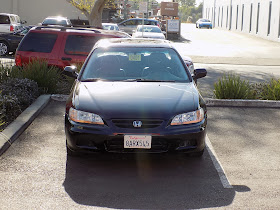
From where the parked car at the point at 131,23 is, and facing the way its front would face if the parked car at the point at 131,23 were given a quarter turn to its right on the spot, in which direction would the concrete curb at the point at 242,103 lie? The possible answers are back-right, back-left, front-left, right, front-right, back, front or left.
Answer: back

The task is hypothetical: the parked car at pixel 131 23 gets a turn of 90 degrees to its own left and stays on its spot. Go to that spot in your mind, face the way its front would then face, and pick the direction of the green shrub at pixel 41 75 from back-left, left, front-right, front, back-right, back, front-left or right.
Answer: front

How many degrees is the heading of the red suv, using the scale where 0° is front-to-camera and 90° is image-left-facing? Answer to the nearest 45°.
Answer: approximately 270°

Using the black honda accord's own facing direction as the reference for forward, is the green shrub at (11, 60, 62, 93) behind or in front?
behind

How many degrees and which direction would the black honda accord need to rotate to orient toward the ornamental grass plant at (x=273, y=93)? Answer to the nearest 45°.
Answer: approximately 135° to its left

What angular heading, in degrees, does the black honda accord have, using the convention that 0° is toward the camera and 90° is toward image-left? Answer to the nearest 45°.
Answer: approximately 0°
